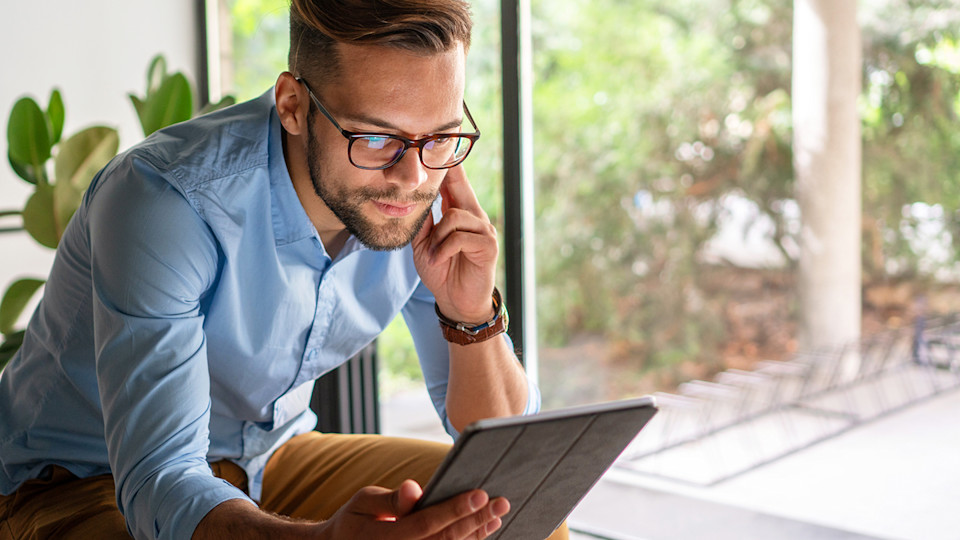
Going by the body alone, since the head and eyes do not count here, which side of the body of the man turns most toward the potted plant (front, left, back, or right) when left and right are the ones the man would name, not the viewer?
back

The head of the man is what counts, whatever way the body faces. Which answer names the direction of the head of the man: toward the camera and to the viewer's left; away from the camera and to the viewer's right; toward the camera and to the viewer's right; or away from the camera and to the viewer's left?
toward the camera and to the viewer's right

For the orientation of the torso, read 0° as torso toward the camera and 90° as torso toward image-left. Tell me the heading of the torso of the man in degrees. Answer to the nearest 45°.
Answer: approximately 315°

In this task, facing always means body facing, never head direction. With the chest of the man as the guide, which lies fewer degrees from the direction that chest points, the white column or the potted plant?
the white column
